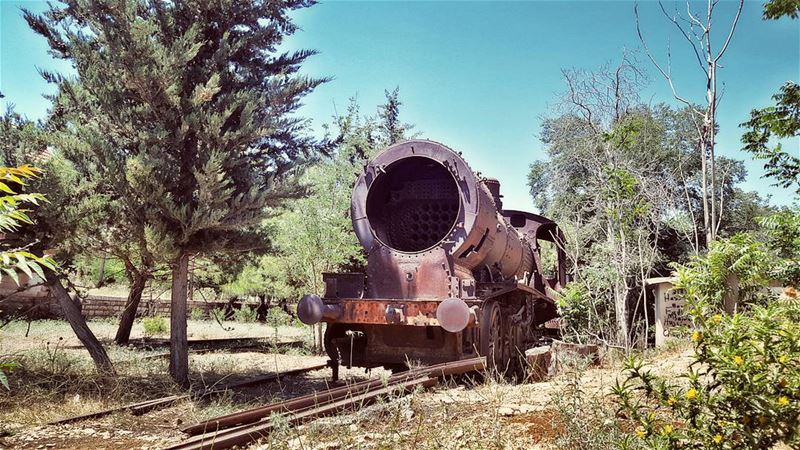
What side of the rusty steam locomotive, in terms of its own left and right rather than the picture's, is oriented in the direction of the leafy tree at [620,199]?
back

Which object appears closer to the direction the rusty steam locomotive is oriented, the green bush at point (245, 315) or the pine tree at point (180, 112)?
the pine tree

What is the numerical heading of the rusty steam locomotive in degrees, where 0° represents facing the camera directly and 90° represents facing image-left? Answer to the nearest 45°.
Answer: approximately 45°

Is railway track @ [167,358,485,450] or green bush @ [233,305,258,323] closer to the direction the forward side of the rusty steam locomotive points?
the railway track

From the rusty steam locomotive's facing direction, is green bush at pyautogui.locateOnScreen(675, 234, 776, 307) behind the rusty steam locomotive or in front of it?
behind

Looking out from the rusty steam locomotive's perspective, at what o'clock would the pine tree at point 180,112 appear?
The pine tree is roughly at 1 o'clock from the rusty steam locomotive.

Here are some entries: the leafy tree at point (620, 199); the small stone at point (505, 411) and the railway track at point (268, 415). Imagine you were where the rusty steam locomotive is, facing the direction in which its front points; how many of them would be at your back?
1

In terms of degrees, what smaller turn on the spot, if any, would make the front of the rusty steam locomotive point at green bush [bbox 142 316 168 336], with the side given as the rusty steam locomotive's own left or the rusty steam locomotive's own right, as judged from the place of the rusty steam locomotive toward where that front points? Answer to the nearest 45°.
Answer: approximately 90° to the rusty steam locomotive's own right

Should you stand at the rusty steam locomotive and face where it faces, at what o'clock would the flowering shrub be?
The flowering shrub is roughly at 10 o'clock from the rusty steam locomotive.

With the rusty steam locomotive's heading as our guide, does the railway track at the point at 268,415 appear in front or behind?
in front

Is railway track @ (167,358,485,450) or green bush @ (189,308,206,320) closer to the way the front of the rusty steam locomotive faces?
the railway track

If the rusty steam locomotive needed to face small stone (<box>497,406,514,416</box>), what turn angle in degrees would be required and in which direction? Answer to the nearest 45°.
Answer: approximately 45° to its left
